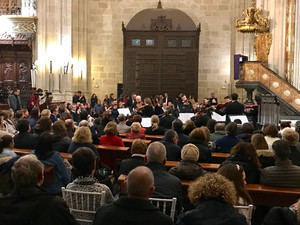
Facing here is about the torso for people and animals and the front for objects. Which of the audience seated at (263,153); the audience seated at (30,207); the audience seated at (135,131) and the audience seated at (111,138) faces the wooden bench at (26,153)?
the audience seated at (30,207)

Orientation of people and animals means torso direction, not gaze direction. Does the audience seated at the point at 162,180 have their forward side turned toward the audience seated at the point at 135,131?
yes

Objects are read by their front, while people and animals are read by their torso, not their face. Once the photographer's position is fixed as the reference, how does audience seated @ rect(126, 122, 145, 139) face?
facing away from the viewer

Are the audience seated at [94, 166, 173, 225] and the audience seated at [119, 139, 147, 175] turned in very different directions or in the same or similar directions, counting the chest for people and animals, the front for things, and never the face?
same or similar directions

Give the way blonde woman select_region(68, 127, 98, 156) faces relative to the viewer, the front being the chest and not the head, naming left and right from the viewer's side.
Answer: facing away from the viewer

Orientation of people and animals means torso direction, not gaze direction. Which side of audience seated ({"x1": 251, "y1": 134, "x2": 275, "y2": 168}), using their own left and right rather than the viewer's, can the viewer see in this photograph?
back

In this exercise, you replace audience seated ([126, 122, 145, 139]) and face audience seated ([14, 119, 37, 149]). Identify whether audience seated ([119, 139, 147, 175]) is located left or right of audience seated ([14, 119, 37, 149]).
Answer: left

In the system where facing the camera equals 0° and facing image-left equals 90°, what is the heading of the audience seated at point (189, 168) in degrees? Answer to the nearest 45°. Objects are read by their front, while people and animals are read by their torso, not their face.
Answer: approximately 180°

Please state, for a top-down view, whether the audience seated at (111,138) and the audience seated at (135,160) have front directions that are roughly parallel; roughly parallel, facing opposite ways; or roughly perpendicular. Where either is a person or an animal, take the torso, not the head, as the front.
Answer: roughly parallel

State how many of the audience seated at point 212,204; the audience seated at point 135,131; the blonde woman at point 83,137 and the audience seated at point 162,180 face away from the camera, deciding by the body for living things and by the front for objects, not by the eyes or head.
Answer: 4

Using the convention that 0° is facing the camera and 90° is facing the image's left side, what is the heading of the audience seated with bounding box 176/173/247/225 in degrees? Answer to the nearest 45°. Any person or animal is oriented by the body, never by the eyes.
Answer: approximately 180°

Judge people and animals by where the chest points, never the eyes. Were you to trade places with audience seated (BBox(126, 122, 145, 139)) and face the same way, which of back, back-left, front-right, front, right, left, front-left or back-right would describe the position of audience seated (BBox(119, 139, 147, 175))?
back

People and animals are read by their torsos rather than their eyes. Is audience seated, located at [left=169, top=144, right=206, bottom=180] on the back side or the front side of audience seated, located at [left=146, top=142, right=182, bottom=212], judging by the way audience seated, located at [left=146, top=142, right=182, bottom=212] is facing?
on the front side

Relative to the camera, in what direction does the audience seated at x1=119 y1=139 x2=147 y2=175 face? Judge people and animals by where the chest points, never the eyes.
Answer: facing away from the viewer

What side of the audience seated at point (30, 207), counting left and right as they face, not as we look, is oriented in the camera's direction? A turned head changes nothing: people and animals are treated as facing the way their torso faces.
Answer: back

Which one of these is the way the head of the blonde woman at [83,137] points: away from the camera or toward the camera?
away from the camera

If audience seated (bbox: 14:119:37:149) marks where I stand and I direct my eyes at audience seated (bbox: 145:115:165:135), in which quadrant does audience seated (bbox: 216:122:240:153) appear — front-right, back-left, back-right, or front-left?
front-right

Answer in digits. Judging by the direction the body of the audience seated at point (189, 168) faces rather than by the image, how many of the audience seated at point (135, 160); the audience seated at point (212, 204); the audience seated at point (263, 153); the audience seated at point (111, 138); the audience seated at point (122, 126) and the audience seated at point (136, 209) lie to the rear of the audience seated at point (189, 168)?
2

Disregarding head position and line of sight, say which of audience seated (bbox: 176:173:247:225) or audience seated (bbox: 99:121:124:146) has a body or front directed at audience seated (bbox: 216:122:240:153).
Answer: audience seated (bbox: 176:173:247:225)

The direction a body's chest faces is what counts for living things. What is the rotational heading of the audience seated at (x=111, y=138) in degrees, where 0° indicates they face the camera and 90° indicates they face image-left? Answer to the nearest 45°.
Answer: approximately 180°
